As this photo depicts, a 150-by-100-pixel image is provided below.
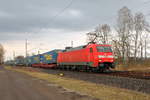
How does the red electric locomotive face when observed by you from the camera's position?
facing the viewer and to the right of the viewer
